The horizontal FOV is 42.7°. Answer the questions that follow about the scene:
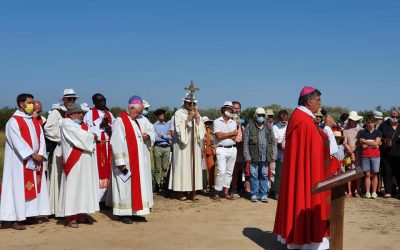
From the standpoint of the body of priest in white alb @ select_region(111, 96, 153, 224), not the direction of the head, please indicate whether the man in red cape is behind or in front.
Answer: in front

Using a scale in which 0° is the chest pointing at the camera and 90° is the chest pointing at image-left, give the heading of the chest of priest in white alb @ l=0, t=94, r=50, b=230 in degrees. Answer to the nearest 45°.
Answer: approximately 315°

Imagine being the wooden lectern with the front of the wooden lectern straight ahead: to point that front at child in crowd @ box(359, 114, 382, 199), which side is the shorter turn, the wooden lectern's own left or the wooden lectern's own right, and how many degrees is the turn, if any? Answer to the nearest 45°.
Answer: approximately 90° to the wooden lectern's own right

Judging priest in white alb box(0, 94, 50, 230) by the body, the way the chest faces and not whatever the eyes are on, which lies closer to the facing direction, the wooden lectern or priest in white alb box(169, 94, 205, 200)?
the wooden lectern

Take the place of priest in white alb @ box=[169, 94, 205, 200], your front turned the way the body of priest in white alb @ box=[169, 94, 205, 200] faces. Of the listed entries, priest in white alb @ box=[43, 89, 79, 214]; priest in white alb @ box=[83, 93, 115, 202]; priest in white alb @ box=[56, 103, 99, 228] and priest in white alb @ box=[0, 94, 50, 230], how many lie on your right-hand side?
4

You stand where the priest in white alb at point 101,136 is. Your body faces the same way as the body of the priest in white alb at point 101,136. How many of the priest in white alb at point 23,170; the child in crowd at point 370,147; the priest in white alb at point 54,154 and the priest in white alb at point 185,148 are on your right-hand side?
2
